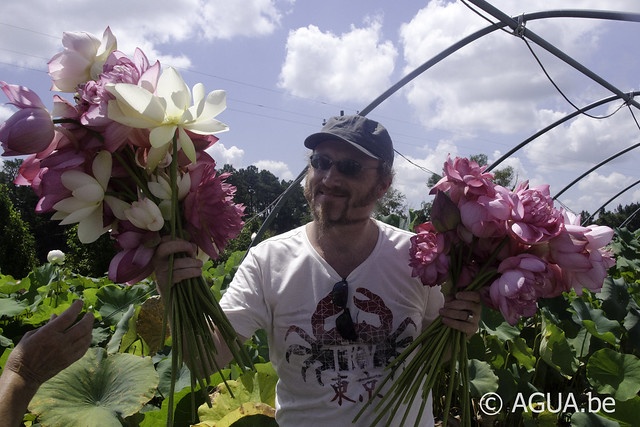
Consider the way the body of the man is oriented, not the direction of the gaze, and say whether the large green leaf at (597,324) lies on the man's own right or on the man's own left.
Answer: on the man's own left

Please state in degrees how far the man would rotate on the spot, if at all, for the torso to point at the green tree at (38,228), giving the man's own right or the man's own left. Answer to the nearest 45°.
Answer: approximately 135° to the man's own right

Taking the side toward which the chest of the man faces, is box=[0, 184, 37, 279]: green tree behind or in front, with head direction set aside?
behind

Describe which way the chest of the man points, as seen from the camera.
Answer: toward the camera

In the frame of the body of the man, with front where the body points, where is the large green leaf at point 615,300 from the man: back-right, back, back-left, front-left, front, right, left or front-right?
back-left
